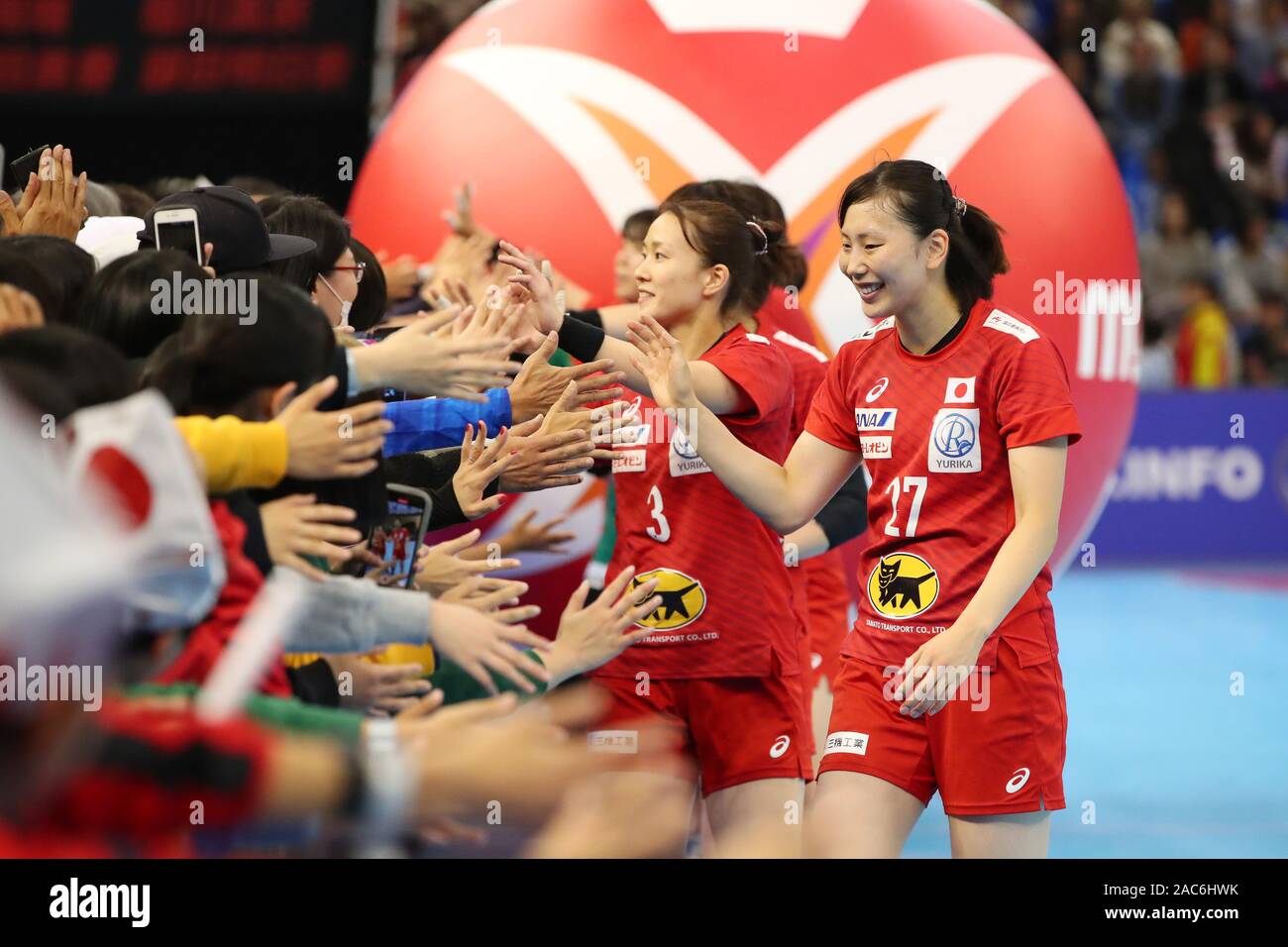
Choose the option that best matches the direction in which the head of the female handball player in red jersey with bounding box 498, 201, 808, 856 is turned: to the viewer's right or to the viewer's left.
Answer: to the viewer's left

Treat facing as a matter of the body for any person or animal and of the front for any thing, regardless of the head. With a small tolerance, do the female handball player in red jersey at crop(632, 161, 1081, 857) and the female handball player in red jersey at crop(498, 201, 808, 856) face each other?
no

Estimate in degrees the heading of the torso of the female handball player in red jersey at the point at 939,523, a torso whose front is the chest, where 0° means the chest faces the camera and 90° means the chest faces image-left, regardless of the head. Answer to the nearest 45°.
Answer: approximately 45°

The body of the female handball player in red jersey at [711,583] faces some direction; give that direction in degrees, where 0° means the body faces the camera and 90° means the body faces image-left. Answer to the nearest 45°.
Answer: approximately 45°

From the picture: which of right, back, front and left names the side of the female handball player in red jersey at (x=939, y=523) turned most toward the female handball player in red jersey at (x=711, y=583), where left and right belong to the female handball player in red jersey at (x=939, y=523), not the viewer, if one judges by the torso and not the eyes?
right

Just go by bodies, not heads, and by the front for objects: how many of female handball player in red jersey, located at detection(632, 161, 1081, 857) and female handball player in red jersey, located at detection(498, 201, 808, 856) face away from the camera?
0

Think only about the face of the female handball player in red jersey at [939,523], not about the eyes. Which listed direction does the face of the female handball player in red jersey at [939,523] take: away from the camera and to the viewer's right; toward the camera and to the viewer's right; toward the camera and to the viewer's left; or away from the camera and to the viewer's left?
toward the camera and to the viewer's left

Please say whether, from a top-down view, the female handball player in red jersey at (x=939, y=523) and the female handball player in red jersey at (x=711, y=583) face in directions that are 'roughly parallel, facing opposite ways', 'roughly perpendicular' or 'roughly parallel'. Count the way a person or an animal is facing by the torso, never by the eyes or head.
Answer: roughly parallel

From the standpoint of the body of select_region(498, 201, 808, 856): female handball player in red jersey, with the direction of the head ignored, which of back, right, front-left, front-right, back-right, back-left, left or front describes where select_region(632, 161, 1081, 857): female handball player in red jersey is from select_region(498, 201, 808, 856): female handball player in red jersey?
left
